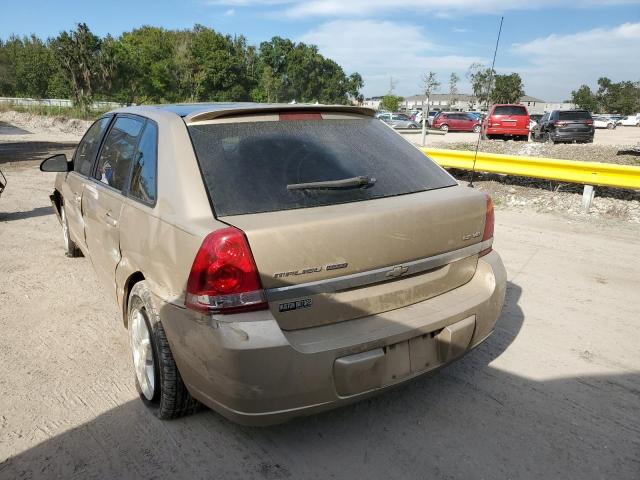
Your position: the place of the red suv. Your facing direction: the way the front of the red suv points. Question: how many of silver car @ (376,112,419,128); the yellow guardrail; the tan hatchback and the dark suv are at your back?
2

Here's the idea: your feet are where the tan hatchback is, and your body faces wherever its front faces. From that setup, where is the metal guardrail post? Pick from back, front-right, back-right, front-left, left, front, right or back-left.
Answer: right

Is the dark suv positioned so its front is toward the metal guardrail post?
no

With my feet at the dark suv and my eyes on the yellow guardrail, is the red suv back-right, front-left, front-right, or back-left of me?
front-right

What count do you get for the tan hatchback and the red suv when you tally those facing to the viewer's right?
0

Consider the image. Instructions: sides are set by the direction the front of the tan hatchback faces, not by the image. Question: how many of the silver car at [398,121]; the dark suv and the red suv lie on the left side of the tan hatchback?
0

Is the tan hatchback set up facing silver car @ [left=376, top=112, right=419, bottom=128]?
no

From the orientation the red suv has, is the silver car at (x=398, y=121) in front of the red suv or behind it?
in front

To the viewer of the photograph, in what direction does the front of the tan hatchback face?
facing away from the viewer and to the left of the viewer

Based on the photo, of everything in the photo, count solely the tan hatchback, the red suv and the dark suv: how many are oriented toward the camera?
0

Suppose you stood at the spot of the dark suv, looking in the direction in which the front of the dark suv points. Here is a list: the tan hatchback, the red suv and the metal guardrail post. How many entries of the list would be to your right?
0

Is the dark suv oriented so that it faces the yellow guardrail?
no

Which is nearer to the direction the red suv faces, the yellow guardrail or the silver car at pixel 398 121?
the silver car

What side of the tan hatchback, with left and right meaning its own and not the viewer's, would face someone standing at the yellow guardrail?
right

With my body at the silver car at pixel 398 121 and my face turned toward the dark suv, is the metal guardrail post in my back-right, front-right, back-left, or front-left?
front-right

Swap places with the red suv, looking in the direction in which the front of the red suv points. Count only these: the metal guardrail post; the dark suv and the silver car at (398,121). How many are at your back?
1

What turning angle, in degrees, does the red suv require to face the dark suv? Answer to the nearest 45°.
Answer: approximately 45° to its right

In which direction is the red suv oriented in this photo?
away from the camera

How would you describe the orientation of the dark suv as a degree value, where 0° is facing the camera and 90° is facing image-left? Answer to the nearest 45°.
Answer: approximately 135°

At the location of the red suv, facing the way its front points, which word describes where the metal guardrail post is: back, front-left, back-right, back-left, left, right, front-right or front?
back
